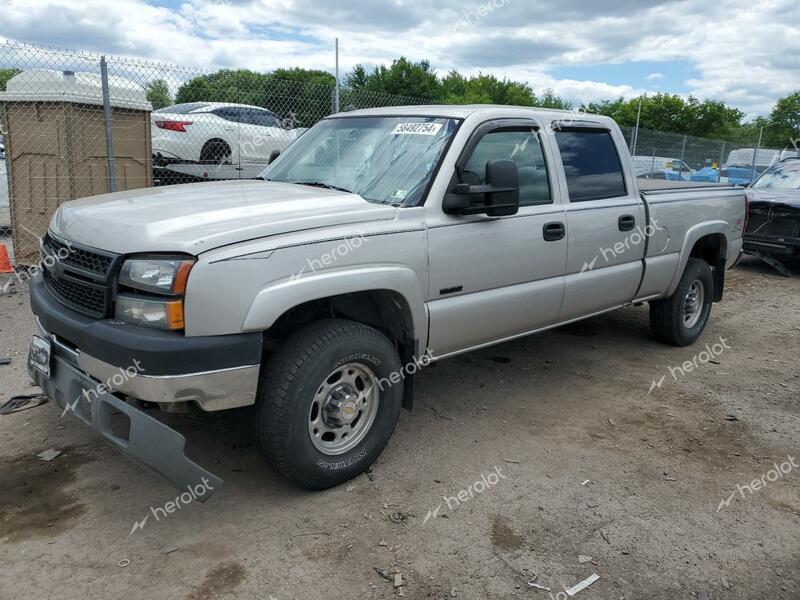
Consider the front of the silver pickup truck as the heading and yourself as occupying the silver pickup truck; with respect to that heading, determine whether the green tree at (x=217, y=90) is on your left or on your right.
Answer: on your right

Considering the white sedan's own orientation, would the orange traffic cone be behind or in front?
behind

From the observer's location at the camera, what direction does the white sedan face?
facing away from the viewer and to the right of the viewer

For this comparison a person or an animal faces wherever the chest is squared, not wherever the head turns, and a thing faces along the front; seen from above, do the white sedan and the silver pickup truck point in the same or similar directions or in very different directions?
very different directions

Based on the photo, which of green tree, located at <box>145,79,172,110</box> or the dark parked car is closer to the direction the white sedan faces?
the dark parked car

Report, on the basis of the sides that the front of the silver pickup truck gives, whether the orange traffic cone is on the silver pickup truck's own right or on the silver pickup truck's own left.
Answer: on the silver pickup truck's own right

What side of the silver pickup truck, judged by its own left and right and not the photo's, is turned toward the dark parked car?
back

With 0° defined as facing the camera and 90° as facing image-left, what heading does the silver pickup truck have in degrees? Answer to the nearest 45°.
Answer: approximately 45°
